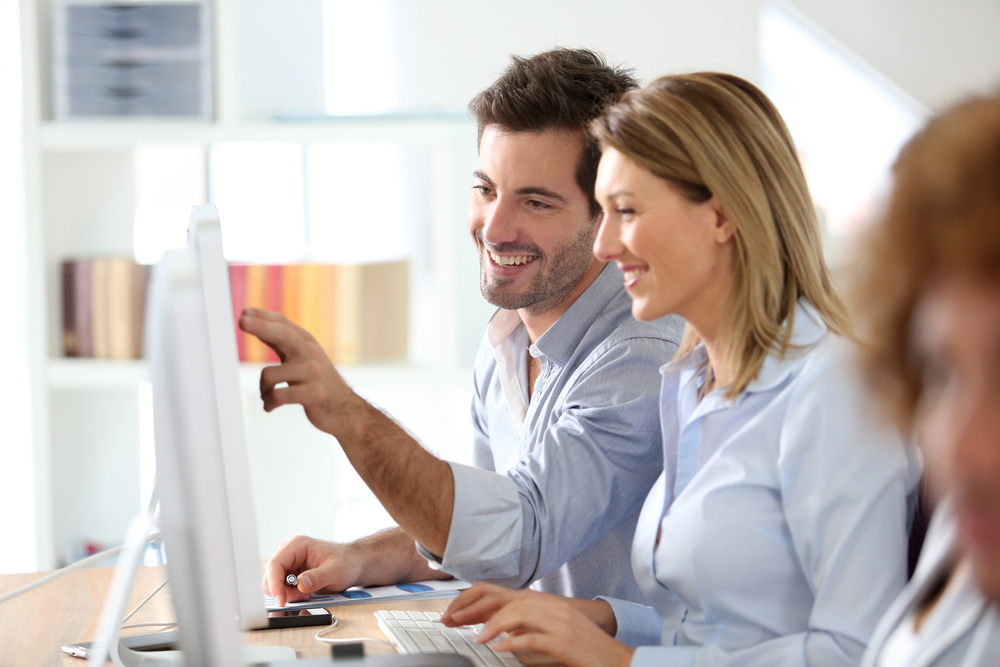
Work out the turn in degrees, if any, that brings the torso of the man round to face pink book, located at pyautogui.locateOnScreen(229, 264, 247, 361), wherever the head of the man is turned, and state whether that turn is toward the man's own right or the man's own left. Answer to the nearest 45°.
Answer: approximately 90° to the man's own right

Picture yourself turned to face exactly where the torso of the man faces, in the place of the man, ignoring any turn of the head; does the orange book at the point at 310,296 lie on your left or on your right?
on your right

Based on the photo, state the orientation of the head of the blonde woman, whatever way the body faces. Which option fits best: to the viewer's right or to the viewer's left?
to the viewer's left

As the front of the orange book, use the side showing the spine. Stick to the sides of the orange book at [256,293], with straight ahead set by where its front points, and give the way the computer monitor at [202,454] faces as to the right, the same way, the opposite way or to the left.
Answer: to the left

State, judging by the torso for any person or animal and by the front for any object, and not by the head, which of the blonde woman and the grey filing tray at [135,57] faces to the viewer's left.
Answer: the blonde woman

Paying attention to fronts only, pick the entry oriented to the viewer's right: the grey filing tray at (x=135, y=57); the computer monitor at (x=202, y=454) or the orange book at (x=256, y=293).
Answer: the computer monitor

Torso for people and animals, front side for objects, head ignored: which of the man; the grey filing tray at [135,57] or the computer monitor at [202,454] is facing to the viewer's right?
the computer monitor

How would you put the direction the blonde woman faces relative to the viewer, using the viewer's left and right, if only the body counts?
facing to the left of the viewer
